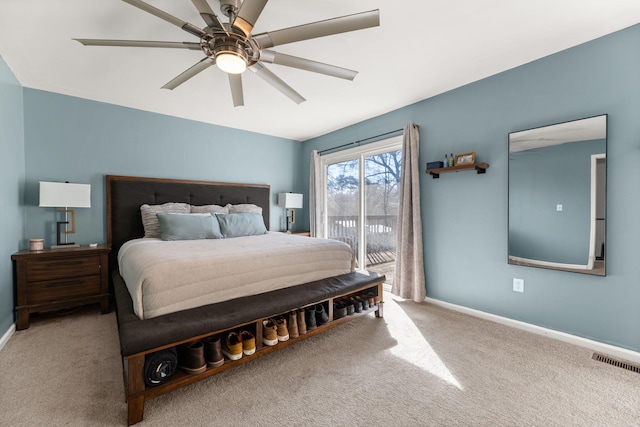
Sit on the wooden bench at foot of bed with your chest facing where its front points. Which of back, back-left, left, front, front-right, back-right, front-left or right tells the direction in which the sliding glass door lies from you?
left

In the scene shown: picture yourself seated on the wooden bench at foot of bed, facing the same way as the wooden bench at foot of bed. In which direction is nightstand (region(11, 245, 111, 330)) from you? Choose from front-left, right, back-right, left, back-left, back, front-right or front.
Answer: back

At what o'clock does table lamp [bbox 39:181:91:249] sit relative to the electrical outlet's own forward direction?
The table lamp is roughly at 2 o'clock from the electrical outlet.

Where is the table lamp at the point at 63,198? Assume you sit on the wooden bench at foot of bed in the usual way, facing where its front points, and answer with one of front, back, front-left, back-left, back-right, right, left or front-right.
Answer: back

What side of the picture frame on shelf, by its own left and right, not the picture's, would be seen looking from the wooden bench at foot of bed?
front

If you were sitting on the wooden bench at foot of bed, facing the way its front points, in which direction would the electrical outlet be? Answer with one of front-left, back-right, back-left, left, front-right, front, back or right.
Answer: front-left

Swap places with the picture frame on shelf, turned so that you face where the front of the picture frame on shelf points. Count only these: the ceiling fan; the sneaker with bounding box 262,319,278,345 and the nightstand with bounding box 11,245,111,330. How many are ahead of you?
3
